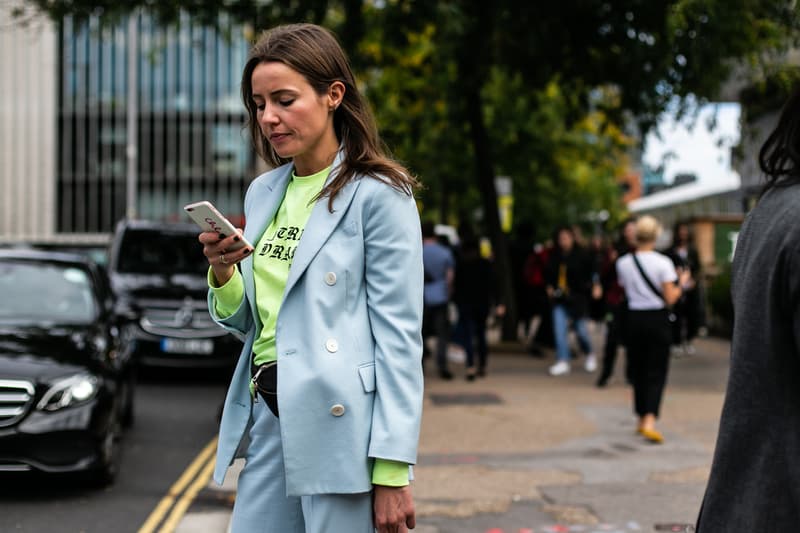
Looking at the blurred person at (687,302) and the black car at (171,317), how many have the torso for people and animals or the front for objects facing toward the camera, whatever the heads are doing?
2

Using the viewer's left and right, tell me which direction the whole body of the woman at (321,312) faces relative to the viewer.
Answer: facing the viewer and to the left of the viewer

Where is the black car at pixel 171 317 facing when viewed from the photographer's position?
facing the viewer

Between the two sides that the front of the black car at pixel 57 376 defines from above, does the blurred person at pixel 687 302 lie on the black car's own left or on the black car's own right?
on the black car's own left

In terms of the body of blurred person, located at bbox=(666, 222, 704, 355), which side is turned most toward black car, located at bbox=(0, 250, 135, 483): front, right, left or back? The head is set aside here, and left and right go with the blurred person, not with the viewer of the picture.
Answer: front

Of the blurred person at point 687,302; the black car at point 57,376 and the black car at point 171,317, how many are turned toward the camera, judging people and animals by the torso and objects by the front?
3

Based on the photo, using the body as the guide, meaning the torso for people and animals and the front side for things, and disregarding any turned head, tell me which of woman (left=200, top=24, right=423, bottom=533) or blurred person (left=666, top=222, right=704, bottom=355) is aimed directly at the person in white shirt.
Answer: the blurred person

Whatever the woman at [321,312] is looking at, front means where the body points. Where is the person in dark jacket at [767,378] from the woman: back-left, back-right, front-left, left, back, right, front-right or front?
left

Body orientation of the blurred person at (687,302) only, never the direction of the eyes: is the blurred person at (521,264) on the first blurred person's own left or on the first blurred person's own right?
on the first blurred person's own right

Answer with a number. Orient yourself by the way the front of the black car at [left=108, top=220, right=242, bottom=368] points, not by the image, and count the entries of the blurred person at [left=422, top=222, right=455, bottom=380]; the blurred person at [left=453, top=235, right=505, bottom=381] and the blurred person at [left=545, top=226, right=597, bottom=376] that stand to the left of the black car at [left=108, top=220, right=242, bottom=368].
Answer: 3

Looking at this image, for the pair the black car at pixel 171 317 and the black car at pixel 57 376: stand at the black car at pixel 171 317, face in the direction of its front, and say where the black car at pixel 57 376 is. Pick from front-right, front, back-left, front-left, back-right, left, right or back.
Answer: front

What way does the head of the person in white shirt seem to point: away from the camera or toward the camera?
away from the camera

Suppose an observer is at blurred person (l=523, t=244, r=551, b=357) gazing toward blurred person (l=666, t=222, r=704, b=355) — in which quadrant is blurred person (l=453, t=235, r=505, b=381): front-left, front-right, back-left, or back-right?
back-right

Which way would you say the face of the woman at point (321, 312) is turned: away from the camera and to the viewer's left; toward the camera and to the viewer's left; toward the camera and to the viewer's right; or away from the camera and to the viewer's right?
toward the camera and to the viewer's left

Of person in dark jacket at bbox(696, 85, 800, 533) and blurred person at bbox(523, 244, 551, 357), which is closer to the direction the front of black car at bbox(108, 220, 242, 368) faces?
the person in dark jacket

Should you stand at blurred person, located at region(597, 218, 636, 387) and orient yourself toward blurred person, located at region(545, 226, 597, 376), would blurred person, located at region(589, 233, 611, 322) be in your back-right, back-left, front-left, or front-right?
front-right

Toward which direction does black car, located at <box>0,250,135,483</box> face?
toward the camera
